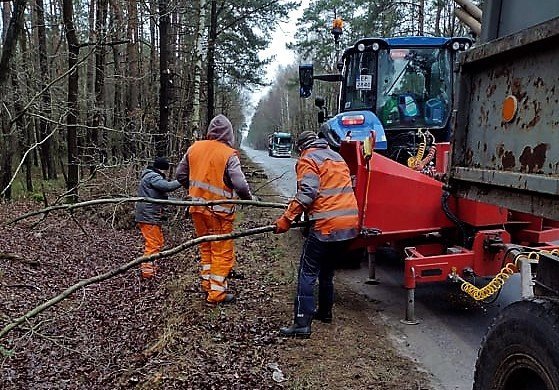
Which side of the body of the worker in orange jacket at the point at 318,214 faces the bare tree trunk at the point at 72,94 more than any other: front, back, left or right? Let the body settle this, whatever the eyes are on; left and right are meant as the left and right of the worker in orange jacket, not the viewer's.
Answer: front

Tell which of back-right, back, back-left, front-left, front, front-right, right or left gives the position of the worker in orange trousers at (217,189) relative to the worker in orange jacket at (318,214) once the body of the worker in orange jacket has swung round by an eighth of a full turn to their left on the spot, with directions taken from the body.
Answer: front-right

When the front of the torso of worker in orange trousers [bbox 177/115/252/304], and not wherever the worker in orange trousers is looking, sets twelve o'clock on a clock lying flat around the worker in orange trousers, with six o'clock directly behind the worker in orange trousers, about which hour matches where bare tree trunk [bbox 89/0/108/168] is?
The bare tree trunk is roughly at 10 o'clock from the worker in orange trousers.

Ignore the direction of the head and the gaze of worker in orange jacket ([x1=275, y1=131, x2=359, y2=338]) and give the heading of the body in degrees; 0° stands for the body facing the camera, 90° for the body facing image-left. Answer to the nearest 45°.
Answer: approximately 135°

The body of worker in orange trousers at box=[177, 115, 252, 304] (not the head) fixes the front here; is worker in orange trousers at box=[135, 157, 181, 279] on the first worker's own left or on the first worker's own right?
on the first worker's own left

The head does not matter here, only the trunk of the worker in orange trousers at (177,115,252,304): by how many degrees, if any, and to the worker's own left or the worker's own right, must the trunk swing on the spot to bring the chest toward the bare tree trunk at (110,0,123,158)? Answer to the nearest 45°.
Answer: approximately 45° to the worker's own left

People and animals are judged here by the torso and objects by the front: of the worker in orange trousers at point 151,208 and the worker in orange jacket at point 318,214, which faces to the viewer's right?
the worker in orange trousers

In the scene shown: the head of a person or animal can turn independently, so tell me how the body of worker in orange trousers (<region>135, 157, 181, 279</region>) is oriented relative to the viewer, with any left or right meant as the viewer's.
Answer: facing to the right of the viewer

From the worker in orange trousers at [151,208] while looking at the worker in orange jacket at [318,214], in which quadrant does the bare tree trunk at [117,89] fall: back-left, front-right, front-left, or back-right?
back-left

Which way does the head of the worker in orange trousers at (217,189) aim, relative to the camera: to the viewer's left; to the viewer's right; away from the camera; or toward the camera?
away from the camera

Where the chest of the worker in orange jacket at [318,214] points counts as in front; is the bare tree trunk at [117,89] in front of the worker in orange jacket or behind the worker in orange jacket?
in front

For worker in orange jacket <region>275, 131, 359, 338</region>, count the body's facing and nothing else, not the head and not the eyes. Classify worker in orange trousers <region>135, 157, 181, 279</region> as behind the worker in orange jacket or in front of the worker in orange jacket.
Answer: in front
